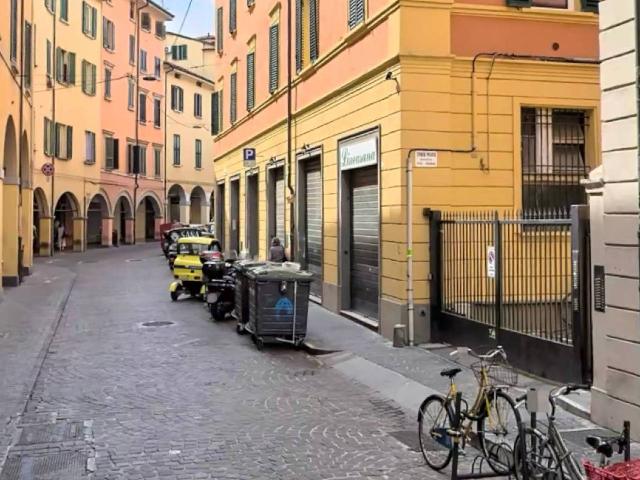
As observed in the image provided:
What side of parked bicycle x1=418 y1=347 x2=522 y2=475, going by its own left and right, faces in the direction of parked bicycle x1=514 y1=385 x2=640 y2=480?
front

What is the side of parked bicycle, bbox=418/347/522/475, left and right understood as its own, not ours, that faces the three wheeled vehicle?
back

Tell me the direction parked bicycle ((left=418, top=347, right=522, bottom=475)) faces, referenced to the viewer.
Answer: facing the viewer and to the right of the viewer

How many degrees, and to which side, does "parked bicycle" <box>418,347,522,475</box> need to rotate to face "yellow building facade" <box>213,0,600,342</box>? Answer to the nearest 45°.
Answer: approximately 135° to its left

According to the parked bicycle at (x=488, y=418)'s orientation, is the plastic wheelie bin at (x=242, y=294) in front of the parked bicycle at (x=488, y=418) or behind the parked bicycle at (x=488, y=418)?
behind

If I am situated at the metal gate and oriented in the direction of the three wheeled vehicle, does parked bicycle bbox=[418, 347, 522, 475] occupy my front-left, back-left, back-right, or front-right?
back-left

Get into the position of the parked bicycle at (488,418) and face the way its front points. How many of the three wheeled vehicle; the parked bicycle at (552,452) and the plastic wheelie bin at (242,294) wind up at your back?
2
